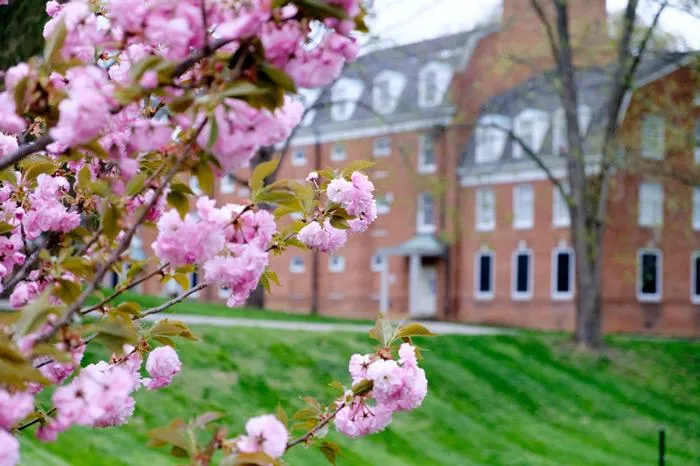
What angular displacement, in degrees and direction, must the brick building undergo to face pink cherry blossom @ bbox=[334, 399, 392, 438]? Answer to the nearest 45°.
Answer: approximately 45° to its left

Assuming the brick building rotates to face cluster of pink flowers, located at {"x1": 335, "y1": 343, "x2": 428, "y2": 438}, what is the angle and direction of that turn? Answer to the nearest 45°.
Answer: approximately 45° to its left

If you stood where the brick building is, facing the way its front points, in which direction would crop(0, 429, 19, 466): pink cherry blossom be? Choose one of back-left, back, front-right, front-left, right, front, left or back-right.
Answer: front-left

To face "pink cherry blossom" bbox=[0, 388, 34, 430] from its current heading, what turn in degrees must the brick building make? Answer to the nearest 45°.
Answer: approximately 45° to its left

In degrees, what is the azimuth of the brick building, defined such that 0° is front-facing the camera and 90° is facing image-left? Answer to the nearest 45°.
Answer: approximately 45°

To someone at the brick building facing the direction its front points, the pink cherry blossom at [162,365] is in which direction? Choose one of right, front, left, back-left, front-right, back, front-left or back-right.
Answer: front-left

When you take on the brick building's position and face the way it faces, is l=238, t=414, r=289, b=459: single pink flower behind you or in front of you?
in front

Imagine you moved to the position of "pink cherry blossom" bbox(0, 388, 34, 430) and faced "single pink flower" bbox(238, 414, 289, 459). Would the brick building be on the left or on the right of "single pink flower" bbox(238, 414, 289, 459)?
left
